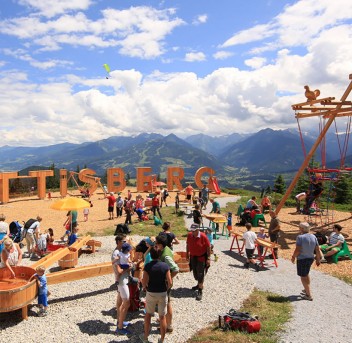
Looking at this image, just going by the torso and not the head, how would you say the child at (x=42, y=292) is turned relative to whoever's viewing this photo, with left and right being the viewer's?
facing to the left of the viewer

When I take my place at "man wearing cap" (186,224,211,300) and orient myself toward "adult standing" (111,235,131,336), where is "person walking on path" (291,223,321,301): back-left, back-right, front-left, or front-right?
back-left

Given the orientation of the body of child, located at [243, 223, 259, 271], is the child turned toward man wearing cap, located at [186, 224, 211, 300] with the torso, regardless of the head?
no

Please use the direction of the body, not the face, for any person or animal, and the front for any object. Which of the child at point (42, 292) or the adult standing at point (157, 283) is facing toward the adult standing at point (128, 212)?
the adult standing at point (157, 283)

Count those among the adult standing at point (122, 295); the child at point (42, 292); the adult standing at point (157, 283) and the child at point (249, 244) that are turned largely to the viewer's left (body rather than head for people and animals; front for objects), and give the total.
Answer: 1

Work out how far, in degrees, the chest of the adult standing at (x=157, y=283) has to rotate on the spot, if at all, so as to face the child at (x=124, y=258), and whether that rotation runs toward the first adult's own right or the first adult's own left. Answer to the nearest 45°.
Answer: approximately 45° to the first adult's own left

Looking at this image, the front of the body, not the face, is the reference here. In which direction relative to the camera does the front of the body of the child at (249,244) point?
away from the camera

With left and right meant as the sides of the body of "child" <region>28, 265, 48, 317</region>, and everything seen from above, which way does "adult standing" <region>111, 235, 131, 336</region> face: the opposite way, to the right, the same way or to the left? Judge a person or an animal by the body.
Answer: the opposite way
